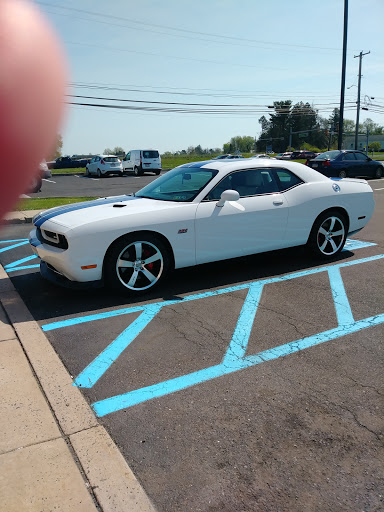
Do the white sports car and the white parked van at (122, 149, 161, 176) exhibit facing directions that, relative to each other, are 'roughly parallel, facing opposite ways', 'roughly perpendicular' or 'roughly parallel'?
roughly perpendicular

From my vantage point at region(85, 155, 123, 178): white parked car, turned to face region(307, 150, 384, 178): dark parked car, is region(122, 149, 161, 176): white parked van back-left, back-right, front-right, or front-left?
front-left

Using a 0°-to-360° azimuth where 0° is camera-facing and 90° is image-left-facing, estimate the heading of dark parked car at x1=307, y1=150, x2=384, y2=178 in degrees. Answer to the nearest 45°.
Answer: approximately 225°

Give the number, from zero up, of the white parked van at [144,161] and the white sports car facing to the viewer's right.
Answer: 0

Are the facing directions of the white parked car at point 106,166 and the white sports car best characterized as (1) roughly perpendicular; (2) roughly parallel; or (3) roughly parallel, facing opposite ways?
roughly perpendicular

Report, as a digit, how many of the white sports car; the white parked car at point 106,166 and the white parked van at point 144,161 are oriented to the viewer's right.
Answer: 0

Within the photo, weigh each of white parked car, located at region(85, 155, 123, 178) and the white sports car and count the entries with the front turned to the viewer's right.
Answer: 0

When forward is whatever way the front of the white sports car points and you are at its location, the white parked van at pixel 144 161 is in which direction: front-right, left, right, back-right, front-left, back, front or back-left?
back-right

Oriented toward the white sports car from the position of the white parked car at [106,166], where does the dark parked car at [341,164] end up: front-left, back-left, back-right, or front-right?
front-left

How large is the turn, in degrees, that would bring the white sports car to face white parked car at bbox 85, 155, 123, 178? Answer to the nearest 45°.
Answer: approximately 135° to its right
